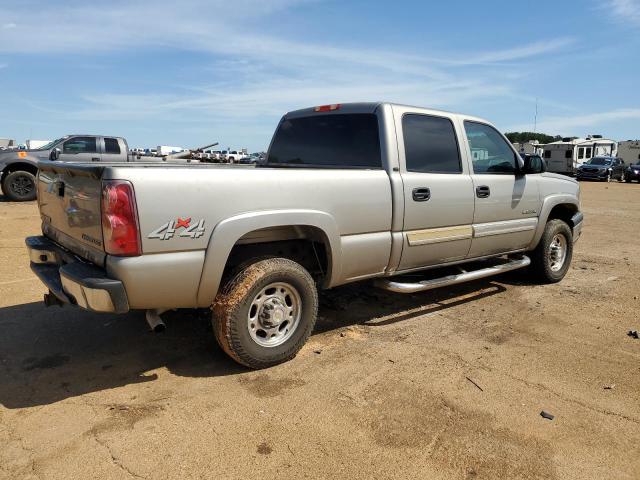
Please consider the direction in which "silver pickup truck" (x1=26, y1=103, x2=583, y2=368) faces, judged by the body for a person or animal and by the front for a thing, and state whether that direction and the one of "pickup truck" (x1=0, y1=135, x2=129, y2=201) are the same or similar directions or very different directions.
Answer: very different directions

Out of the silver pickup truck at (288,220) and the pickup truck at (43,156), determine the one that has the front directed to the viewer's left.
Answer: the pickup truck

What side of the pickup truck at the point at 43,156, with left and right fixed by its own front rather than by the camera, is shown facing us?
left

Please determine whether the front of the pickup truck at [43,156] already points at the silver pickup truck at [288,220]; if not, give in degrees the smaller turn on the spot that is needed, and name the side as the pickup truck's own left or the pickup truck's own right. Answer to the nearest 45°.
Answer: approximately 90° to the pickup truck's own left

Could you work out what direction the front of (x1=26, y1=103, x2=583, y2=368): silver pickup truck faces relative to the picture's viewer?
facing away from the viewer and to the right of the viewer

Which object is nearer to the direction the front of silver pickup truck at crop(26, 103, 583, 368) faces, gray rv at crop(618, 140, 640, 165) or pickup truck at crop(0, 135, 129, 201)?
the gray rv

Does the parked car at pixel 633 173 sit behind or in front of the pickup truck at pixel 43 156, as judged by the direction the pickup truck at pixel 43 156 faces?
behind

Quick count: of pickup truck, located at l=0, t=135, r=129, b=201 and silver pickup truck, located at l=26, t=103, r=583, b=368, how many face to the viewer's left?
1

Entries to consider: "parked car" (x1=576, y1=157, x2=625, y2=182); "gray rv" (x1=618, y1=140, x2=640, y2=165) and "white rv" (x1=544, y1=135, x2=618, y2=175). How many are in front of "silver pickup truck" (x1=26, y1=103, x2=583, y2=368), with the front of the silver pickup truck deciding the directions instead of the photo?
3

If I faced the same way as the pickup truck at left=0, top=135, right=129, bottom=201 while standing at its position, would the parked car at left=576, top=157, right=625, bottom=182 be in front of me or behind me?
behind

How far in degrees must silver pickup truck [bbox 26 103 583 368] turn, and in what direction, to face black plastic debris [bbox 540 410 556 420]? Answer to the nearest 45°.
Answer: approximately 90° to its right
